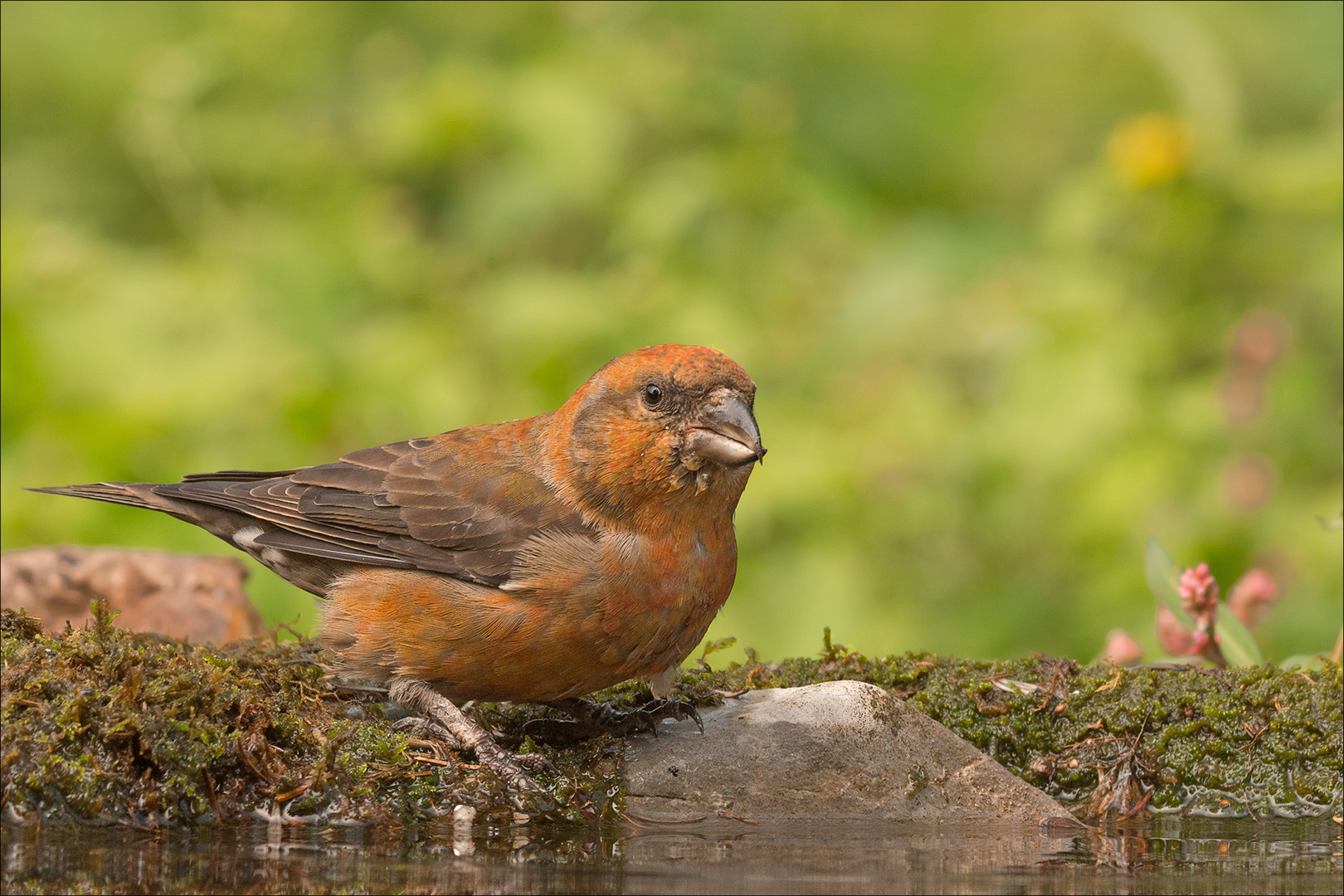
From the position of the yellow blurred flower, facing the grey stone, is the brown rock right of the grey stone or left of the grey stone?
right

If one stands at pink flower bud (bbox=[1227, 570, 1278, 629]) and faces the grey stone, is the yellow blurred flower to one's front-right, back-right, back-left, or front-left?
back-right

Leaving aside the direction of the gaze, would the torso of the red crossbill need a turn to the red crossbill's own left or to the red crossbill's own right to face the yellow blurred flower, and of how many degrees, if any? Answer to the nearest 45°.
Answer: approximately 90° to the red crossbill's own left

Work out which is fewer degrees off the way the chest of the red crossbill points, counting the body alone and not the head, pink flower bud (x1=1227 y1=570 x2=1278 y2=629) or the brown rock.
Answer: the pink flower bud

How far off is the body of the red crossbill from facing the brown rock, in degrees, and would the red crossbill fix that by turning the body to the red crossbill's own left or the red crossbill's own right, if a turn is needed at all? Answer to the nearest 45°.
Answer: approximately 180°

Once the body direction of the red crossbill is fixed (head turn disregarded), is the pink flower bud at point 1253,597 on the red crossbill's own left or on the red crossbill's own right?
on the red crossbill's own left

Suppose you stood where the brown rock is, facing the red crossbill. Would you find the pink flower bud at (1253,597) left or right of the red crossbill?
left
